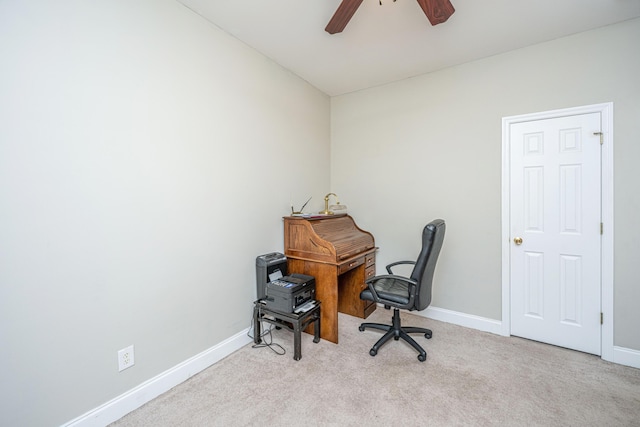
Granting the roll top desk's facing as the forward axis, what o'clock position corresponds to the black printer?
The black printer is roughly at 3 o'clock from the roll top desk.

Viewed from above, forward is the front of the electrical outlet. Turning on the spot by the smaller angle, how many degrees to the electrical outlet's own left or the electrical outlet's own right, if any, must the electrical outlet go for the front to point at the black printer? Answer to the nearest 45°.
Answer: approximately 45° to the electrical outlet's own left

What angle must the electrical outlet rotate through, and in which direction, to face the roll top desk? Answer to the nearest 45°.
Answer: approximately 45° to its left

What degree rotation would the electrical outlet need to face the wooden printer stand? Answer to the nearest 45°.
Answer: approximately 45° to its left

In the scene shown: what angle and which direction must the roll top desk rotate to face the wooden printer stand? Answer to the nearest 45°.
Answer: approximately 90° to its right

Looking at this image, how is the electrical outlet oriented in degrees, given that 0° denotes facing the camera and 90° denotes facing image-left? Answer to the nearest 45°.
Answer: approximately 315°

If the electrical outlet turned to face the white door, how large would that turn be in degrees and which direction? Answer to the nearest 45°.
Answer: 0° — it already faces it

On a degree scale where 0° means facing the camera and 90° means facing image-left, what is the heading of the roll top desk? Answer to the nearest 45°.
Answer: approximately 315°

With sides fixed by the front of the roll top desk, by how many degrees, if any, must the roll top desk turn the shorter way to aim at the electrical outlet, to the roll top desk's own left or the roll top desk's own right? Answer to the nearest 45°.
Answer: approximately 90° to the roll top desk's own right
